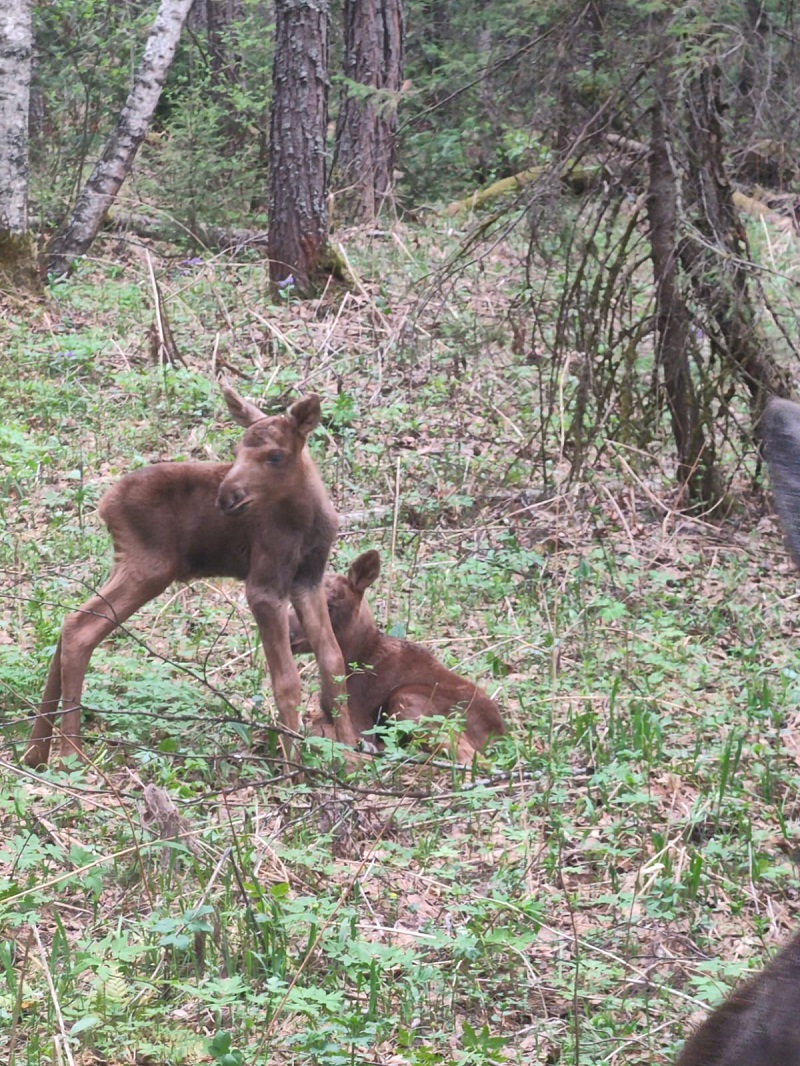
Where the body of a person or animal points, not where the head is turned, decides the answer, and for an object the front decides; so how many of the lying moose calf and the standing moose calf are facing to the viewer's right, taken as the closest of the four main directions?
1

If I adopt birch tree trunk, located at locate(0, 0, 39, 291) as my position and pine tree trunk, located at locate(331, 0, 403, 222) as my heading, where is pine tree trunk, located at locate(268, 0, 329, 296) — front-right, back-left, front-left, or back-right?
front-right

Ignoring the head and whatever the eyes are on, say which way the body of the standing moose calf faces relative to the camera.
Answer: to the viewer's right

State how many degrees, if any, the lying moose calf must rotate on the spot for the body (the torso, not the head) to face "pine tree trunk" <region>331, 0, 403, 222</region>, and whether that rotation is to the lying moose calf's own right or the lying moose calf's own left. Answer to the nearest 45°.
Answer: approximately 90° to the lying moose calf's own right

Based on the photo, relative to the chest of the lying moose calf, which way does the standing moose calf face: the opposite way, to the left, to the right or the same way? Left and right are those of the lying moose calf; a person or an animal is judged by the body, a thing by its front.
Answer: the opposite way

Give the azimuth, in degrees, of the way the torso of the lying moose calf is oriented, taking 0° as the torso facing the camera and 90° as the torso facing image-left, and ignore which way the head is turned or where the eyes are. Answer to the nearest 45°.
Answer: approximately 90°

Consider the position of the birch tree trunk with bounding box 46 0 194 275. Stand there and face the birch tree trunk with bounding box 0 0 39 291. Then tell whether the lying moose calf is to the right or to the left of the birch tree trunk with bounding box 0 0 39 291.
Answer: left

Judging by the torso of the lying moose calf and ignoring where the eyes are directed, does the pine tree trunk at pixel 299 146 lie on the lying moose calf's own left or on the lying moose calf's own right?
on the lying moose calf's own right

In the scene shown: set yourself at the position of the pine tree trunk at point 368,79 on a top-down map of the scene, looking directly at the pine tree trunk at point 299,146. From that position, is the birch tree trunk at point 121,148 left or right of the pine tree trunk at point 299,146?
right

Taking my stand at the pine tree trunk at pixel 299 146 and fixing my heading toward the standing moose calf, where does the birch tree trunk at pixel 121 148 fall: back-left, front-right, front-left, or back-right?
back-right

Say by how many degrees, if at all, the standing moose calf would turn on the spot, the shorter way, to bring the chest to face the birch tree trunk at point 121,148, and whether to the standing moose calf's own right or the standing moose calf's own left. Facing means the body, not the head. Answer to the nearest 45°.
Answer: approximately 90° to the standing moose calf's own left

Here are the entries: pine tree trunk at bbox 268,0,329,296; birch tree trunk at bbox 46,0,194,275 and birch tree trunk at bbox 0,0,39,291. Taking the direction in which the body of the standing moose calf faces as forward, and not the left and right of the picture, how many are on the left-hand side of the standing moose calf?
3
